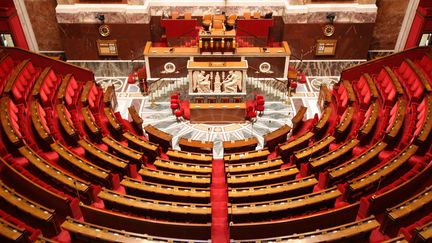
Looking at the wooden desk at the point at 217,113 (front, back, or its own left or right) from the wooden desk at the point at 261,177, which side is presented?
front

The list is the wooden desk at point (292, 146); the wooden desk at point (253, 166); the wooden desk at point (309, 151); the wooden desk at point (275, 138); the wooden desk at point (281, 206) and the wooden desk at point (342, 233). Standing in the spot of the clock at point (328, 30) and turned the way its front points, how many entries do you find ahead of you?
6

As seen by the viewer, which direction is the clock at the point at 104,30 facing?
toward the camera

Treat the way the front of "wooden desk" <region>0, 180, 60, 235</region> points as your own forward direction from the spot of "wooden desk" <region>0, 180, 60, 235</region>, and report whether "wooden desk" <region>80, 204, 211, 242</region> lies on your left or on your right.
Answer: on your right

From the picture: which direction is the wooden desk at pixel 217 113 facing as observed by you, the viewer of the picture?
facing the viewer

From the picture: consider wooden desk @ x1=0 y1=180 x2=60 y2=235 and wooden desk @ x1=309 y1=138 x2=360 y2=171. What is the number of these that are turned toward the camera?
0

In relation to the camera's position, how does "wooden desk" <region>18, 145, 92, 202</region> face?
facing away from the viewer and to the right of the viewer

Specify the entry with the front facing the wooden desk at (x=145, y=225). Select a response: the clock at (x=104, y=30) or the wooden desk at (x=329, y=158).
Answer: the clock

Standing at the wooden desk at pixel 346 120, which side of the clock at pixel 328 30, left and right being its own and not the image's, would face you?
front
